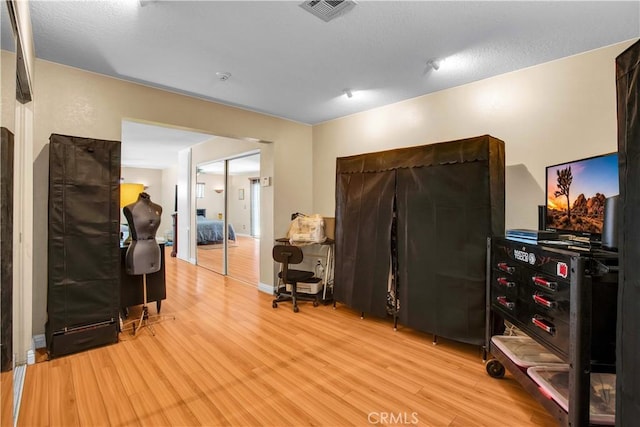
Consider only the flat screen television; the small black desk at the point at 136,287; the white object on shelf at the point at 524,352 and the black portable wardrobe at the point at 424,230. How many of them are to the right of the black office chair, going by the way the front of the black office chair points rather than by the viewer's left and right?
3

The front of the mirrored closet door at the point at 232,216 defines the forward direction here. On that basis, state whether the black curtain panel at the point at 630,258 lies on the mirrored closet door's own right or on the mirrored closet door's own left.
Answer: on the mirrored closet door's own left

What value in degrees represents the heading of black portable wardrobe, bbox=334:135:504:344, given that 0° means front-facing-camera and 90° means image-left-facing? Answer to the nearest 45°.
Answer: approximately 45°

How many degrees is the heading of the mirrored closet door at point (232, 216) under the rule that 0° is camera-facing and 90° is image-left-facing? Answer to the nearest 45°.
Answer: approximately 45°

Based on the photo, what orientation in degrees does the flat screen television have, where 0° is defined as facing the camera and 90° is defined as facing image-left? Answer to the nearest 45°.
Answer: approximately 45°

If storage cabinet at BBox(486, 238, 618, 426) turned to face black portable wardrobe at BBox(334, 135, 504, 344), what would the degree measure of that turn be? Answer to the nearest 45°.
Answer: approximately 90° to its right

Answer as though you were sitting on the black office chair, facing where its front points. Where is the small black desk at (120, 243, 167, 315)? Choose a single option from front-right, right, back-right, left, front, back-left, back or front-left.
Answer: back-left

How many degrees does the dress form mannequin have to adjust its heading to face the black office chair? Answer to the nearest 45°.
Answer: approximately 45° to its left

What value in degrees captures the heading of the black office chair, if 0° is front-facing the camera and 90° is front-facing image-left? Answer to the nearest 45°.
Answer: approximately 225°

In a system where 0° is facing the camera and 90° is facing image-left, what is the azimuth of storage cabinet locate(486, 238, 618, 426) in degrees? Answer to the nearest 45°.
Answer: approximately 45°

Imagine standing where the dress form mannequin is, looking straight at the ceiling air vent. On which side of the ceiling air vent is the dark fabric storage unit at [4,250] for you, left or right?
right

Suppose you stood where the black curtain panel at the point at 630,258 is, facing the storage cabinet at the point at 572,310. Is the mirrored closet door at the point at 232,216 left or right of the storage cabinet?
left

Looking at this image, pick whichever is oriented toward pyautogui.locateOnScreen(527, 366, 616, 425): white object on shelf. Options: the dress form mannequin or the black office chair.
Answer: the dress form mannequin
